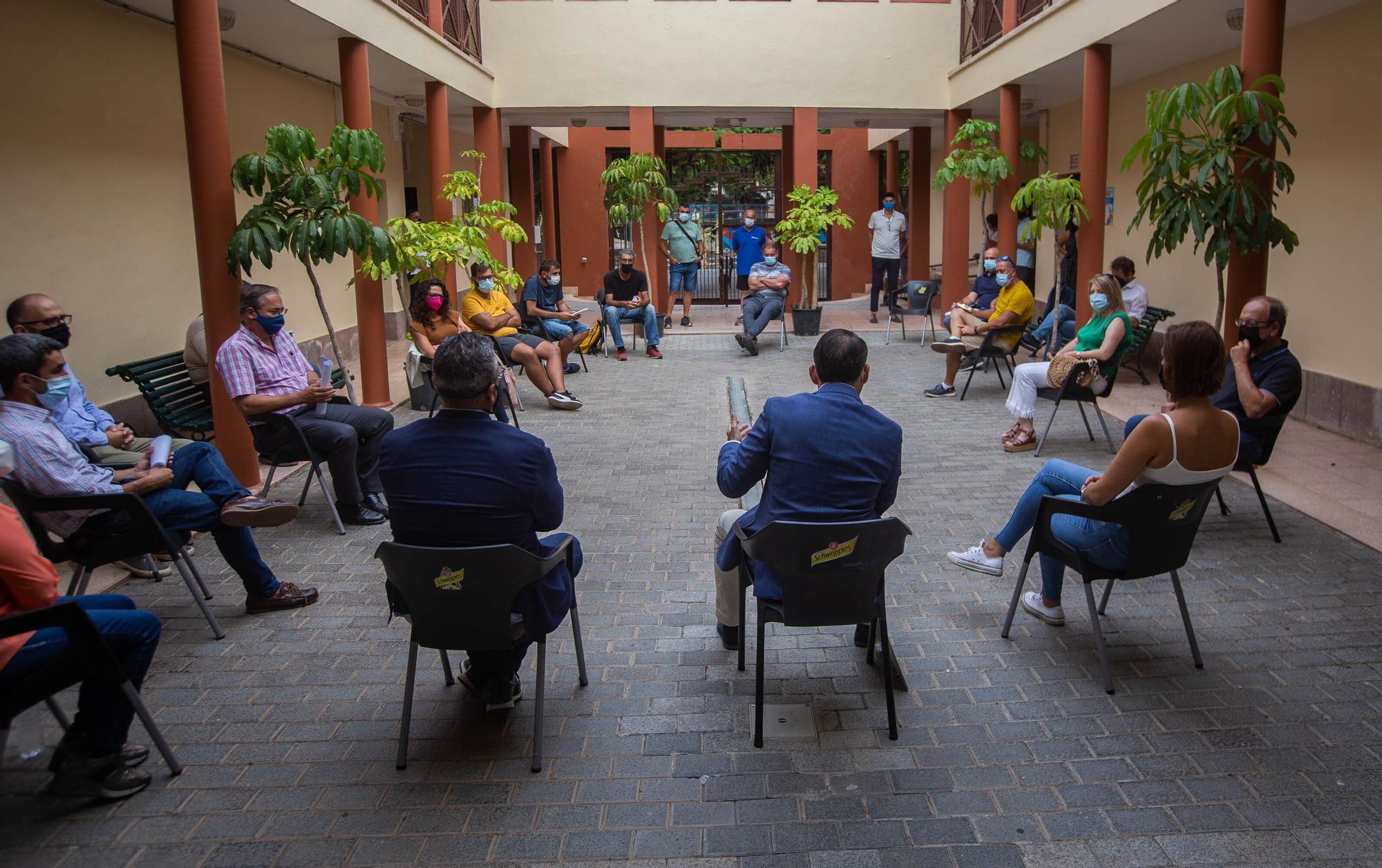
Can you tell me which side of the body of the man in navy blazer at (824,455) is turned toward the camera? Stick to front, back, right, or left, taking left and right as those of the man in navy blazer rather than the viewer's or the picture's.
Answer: back

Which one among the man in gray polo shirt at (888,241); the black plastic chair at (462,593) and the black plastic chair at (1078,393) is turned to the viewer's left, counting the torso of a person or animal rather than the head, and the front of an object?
the black plastic chair at (1078,393)

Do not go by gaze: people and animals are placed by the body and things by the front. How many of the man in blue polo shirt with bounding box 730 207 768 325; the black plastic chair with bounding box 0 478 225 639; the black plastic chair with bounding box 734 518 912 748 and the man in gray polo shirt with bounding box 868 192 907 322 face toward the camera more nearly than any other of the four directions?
2

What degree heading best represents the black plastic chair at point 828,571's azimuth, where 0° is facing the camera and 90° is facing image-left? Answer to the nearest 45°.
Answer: approximately 180°

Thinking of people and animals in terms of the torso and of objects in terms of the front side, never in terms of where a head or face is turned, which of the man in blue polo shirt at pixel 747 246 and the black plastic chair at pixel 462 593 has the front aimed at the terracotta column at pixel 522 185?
the black plastic chair

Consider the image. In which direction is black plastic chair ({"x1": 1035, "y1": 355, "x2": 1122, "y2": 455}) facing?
to the viewer's left

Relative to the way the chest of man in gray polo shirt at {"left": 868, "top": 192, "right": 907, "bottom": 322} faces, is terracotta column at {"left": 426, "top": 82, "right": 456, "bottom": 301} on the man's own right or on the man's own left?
on the man's own right

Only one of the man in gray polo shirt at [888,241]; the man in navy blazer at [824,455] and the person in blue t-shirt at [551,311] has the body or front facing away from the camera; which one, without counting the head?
the man in navy blazer

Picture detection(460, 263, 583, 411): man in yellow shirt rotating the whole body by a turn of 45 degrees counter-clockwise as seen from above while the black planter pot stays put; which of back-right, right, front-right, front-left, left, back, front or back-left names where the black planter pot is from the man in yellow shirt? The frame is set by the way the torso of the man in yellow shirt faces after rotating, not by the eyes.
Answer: front-left

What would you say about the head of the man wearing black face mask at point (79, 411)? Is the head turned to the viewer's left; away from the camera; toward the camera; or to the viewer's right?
to the viewer's right

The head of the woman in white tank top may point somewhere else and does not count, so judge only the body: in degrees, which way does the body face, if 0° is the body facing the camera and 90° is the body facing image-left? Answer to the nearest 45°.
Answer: approximately 135°

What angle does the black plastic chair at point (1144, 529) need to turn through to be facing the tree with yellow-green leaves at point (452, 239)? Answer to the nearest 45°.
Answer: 0° — it already faces it

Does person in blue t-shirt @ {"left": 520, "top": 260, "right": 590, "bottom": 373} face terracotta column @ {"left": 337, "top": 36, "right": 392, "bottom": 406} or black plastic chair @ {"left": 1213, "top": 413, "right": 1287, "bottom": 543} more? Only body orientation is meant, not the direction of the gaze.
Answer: the black plastic chair

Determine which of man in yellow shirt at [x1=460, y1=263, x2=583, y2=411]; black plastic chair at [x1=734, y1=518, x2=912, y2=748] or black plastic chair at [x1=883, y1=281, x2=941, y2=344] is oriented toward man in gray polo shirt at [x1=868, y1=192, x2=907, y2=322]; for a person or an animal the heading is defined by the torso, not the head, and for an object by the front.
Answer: black plastic chair at [x1=734, y1=518, x2=912, y2=748]

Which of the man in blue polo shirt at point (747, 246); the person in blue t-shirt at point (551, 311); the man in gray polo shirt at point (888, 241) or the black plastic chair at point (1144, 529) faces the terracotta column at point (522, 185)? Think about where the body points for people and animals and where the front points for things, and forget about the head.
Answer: the black plastic chair

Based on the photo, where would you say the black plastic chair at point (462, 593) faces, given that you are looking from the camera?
facing away from the viewer

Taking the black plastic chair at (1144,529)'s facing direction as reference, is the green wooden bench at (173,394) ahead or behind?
ahead
